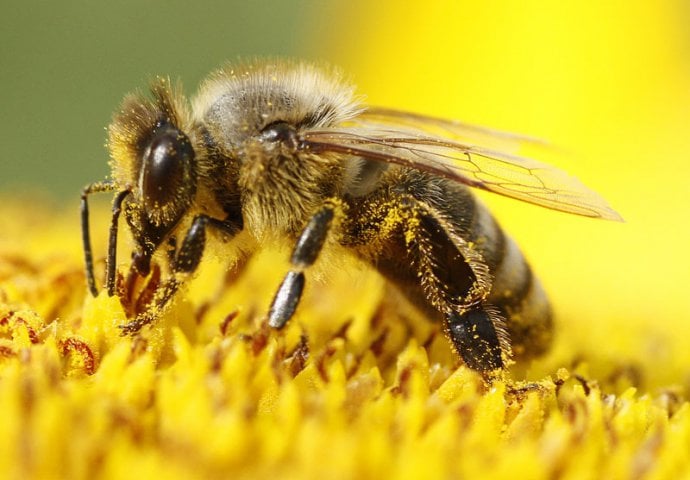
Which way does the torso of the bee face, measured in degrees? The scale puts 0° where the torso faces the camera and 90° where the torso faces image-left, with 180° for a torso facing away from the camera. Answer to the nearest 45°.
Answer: approximately 90°
